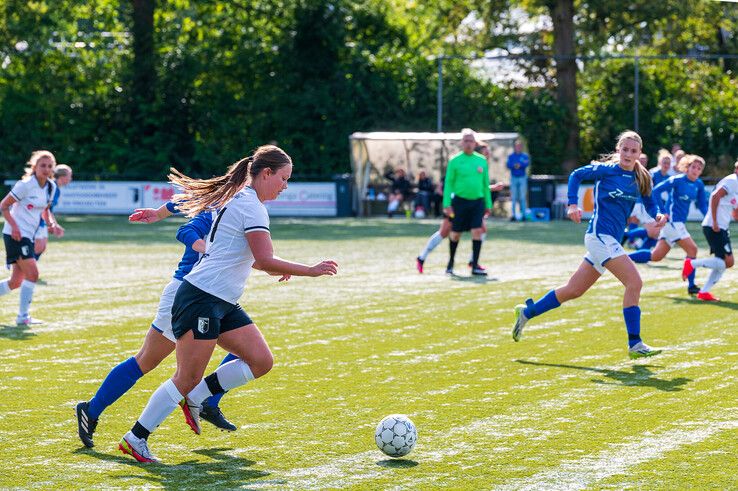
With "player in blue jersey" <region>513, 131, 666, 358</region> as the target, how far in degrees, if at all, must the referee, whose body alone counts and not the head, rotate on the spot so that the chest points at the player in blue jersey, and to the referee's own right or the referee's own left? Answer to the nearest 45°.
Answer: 0° — they already face them

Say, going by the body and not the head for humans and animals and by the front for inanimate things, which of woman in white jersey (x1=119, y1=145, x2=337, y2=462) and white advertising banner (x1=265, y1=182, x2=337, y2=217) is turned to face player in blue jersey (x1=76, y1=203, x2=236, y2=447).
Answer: the white advertising banner

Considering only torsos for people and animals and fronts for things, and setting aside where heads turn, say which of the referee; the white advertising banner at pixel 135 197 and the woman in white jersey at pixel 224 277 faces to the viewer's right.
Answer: the woman in white jersey

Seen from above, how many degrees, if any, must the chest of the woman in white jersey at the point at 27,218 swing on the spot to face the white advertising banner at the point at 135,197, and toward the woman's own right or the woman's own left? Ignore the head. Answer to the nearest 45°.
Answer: approximately 135° to the woman's own left

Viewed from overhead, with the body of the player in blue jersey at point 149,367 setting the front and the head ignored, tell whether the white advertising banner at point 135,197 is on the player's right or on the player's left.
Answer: on the player's left

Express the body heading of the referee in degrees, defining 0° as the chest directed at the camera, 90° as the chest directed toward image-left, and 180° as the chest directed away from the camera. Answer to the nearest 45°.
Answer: approximately 0°
